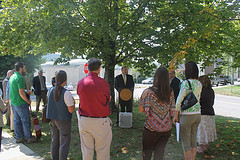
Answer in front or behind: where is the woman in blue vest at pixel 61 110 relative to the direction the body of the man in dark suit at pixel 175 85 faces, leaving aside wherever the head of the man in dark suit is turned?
in front

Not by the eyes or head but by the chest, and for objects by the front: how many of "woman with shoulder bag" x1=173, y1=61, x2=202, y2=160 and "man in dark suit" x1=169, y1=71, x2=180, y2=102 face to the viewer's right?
0

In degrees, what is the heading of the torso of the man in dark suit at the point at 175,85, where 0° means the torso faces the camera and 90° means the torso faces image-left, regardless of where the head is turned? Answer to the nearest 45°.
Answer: approximately 45°

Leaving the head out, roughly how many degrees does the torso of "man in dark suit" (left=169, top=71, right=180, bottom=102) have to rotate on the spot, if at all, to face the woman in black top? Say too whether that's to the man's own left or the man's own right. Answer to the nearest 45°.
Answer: approximately 45° to the man's own left

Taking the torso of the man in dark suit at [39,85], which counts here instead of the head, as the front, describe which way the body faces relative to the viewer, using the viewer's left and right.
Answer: facing the viewer and to the right of the viewer

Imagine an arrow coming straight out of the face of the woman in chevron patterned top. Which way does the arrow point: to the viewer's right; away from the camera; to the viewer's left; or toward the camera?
away from the camera

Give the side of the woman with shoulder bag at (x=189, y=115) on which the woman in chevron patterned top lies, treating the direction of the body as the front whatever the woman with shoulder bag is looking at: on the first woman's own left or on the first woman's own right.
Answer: on the first woman's own left

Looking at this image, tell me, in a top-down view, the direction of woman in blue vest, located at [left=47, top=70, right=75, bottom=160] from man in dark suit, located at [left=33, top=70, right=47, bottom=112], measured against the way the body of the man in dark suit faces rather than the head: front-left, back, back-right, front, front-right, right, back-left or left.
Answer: front-right

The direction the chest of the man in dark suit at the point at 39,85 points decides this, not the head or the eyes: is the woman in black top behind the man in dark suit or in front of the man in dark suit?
in front

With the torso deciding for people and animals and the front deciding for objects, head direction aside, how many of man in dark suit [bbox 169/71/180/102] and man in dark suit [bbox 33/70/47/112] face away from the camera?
0

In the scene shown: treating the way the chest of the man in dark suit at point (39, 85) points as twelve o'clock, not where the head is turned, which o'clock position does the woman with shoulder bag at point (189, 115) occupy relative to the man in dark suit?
The woman with shoulder bag is roughly at 1 o'clock from the man in dark suit.

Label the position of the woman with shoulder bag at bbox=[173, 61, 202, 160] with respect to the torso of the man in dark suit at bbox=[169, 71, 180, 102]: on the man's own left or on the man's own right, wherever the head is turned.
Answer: on the man's own left

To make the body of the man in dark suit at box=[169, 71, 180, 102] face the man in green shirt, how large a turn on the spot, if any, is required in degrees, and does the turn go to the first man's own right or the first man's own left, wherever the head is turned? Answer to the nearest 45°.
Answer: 0° — they already face them

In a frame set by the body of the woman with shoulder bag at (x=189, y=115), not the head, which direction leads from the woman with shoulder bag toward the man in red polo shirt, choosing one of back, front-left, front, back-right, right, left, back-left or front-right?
left

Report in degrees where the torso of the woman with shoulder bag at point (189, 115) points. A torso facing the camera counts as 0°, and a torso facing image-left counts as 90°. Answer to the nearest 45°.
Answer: approximately 135°

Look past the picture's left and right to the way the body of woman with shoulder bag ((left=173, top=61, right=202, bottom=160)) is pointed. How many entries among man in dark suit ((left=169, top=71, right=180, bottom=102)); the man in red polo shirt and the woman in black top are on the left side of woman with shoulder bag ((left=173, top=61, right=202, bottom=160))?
1
